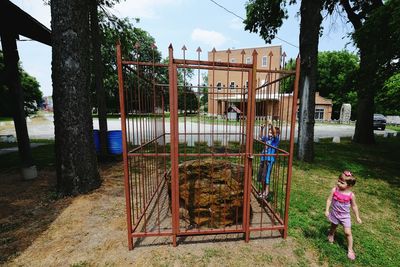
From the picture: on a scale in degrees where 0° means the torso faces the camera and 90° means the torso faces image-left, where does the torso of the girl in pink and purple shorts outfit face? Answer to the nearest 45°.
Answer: approximately 0°

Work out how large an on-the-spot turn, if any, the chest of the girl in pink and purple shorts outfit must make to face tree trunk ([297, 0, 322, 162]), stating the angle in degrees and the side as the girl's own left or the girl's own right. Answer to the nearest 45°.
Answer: approximately 180°

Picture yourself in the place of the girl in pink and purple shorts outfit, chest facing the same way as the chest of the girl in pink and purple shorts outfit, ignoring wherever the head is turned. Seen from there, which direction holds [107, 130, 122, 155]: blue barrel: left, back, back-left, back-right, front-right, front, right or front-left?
right

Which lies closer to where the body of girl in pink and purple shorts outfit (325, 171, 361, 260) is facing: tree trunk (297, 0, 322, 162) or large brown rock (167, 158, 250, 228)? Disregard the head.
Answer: the large brown rock

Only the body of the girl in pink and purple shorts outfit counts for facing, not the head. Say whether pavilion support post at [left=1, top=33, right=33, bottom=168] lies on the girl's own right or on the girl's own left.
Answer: on the girl's own right

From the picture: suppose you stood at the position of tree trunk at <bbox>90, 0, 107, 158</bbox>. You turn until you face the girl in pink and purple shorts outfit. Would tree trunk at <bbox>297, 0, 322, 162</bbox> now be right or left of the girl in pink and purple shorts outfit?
left

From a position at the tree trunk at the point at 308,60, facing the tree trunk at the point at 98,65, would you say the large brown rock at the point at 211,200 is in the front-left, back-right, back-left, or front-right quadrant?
front-left

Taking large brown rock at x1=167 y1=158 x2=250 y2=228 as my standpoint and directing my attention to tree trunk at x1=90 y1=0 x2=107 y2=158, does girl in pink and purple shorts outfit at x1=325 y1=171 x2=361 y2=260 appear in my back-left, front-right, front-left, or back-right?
back-right

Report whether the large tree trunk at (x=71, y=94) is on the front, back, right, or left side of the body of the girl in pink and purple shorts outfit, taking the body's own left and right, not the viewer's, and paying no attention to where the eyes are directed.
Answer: right

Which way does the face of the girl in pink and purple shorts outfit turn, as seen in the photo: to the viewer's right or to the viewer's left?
to the viewer's left
